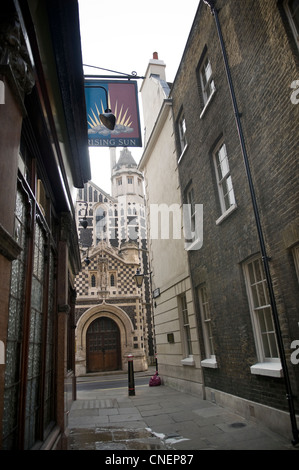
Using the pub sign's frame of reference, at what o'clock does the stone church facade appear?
The stone church facade is roughly at 6 o'clock from the pub sign.

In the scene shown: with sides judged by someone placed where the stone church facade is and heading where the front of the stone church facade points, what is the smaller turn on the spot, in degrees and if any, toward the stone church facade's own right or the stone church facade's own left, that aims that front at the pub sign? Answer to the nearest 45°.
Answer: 0° — it already faces it

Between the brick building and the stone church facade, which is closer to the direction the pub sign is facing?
the brick building

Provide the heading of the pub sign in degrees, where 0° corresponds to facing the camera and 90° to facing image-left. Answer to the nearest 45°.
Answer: approximately 0°

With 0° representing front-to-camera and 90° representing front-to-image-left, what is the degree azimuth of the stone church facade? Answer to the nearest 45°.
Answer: approximately 0°

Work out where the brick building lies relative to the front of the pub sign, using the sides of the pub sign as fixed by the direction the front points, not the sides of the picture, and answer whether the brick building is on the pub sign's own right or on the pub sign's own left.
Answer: on the pub sign's own left

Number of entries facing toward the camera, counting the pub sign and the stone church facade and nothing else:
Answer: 2
